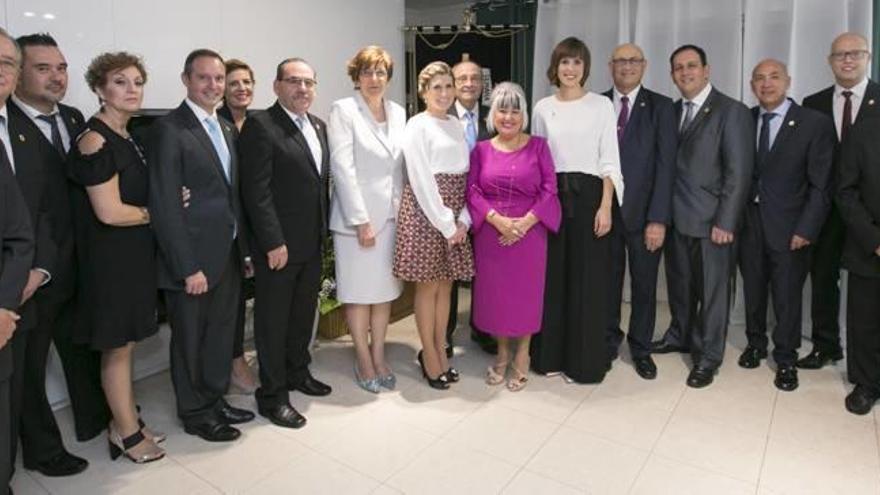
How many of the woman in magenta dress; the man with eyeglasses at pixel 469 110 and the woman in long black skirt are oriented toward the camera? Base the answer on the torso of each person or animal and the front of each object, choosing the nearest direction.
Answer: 3

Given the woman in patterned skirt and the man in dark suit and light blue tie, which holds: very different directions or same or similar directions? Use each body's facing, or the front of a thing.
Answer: same or similar directions

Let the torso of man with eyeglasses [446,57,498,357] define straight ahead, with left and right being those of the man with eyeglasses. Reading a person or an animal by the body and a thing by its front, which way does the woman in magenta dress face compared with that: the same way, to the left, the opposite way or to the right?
the same way

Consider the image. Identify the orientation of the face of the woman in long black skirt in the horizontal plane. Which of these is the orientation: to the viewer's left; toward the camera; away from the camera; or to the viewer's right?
toward the camera

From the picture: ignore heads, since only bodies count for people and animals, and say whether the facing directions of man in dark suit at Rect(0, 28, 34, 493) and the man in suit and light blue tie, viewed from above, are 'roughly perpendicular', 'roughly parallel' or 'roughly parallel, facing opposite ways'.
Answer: roughly parallel

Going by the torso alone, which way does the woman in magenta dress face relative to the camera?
toward the camera

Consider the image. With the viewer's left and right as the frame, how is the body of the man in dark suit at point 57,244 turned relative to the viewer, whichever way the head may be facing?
facing the viewer and to the right of the viewer

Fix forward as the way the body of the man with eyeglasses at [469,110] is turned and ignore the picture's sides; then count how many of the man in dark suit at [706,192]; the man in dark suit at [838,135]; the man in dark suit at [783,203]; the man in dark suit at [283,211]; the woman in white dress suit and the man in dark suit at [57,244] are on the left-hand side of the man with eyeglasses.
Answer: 3

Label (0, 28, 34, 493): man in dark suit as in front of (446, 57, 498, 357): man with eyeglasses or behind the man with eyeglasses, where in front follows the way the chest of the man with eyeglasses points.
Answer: in front

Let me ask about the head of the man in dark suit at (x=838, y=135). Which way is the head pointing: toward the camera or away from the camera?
toward the camera

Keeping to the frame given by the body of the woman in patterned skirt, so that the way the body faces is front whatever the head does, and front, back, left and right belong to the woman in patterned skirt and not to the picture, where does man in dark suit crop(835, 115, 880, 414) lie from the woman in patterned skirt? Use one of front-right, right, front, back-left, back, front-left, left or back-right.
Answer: front-left

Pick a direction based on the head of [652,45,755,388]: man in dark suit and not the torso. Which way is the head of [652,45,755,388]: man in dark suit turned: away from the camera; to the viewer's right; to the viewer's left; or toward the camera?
toward the camera
